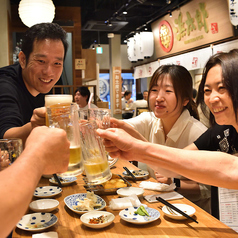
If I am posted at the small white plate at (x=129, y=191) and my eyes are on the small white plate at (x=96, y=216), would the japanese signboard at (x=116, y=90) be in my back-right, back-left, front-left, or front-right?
back-right

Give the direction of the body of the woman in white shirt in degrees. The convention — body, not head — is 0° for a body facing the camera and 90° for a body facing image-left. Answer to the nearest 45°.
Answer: approximately 45°

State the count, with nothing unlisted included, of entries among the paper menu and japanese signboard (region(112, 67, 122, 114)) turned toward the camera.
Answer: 2

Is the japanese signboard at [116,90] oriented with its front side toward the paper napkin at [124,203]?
yes

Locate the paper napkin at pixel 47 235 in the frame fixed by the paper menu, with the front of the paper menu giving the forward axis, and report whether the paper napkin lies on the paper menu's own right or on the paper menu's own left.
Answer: on the paper menu's own right

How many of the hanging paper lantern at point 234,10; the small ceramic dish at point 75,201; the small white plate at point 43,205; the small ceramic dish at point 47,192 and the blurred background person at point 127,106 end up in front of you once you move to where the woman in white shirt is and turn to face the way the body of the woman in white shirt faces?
3

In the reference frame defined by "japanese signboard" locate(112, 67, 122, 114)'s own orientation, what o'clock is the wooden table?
The wooden table is roughly at 12 o'clock from the japanese signboard.

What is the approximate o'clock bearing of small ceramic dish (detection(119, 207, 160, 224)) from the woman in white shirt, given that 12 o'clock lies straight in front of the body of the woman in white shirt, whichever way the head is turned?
The small ceramic dish is roughly at 11 o'clock from the woman in white shirt.

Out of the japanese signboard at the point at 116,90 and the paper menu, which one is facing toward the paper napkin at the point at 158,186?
the japanese signboard

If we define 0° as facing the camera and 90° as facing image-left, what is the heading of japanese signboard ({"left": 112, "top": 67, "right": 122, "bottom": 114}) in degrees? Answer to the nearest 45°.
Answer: approximately 0°

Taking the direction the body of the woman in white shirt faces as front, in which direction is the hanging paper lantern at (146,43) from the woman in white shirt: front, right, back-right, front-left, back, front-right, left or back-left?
back-right
